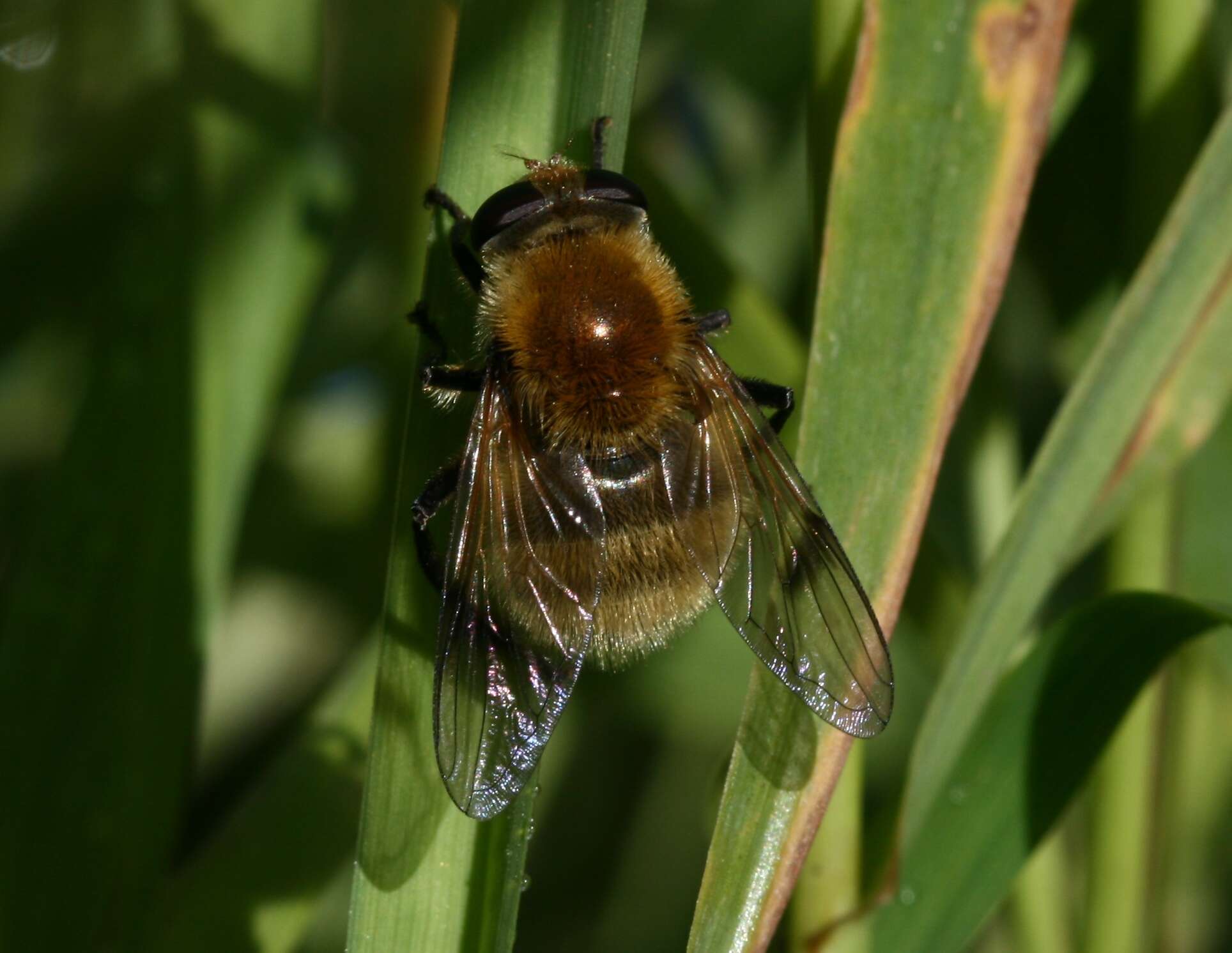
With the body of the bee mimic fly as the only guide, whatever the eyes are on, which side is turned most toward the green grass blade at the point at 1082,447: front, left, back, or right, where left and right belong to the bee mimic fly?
right

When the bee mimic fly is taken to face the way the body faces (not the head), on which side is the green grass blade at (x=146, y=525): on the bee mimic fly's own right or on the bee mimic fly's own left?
on the bee mimic fly's own left

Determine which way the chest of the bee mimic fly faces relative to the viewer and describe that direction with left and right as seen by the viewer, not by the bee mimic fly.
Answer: facing away from the viewer

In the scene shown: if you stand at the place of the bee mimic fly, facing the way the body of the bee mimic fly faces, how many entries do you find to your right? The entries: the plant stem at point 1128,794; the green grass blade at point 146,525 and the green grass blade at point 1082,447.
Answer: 2

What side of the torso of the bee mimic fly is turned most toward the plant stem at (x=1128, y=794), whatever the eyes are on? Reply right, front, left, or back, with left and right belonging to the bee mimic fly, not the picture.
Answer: right
